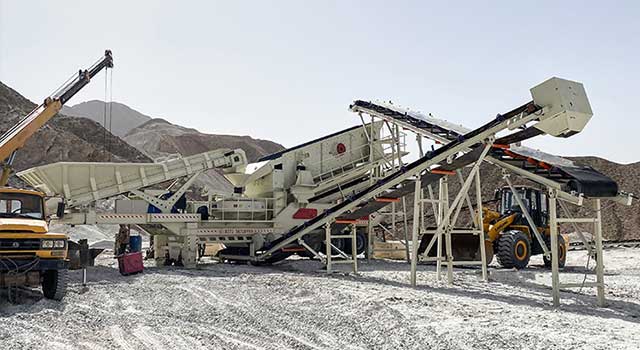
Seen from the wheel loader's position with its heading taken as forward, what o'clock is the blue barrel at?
The blue barrel is roughly at 1 o'clock from the wheel loader.

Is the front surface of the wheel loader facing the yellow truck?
yes

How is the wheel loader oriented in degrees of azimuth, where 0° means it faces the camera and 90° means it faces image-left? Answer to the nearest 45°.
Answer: approximately 45°

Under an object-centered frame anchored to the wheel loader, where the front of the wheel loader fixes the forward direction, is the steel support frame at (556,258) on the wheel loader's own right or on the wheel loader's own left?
on the wheel loader's own left
